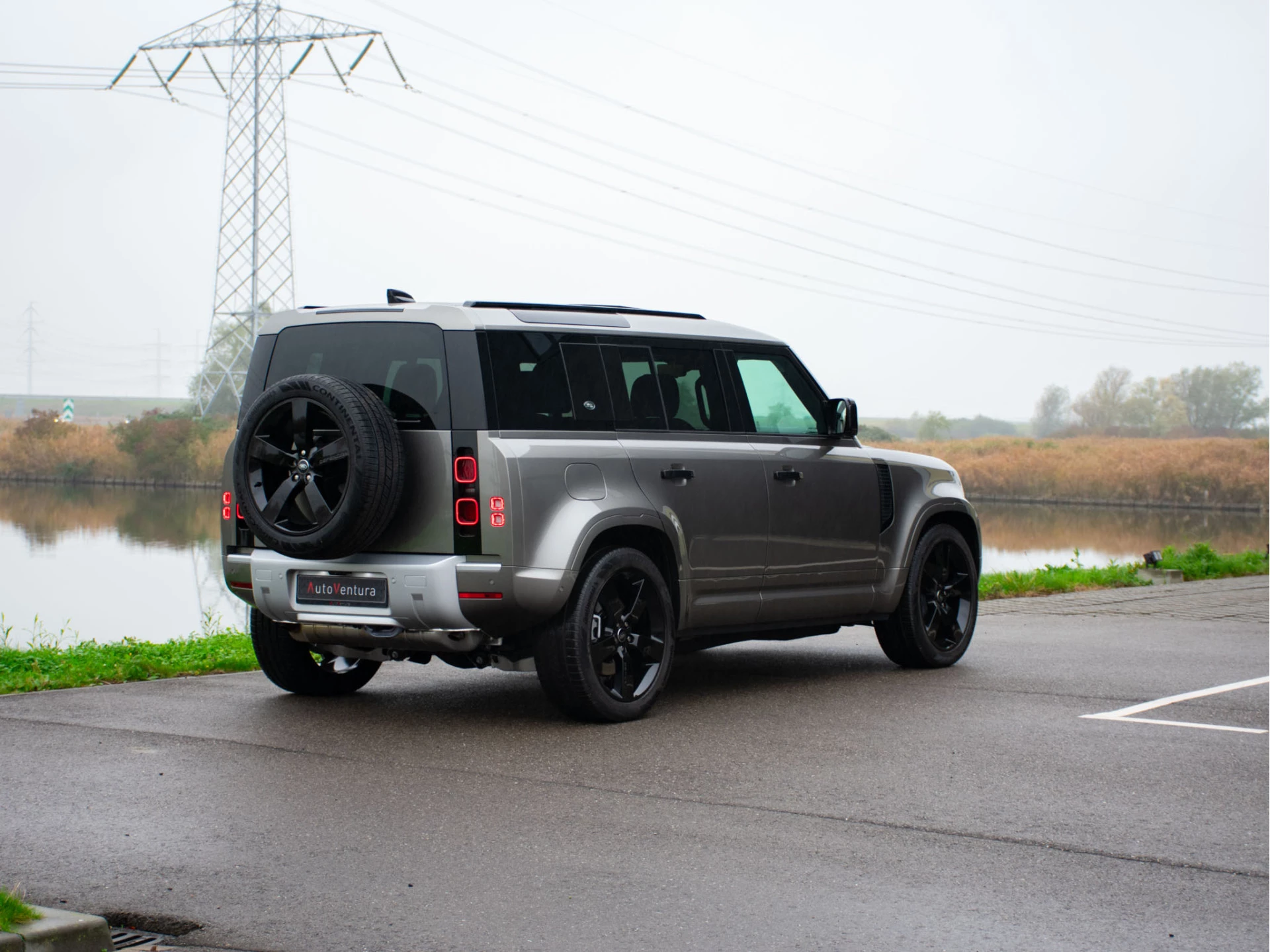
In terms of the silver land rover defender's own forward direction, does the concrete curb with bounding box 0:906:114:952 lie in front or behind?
behind

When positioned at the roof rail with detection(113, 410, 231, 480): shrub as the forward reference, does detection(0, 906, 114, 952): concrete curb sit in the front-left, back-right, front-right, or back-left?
back-left

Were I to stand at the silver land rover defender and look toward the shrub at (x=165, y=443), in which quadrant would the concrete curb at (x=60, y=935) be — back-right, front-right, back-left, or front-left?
back-left

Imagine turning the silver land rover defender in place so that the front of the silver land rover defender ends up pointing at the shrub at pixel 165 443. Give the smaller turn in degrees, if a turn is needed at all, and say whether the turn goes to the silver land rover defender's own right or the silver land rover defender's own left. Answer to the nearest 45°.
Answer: approximately 45° to the silver land rover defender's own left

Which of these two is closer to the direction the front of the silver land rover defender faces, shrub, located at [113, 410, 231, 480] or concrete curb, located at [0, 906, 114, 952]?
the shrub

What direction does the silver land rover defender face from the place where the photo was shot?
facing away from the viewer and to the right of the viewer
